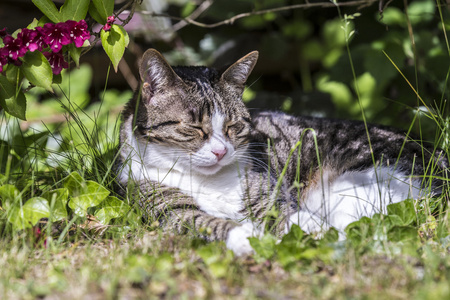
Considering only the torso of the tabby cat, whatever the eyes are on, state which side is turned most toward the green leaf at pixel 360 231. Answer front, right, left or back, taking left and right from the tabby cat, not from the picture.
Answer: left

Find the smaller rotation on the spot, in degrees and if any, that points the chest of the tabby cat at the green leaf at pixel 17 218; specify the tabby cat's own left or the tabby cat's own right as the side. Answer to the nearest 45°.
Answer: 0° — it already faces it

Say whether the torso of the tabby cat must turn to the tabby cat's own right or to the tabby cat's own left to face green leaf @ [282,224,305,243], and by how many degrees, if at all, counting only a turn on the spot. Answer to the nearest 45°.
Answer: approximately 90° to the tabby cat's own left

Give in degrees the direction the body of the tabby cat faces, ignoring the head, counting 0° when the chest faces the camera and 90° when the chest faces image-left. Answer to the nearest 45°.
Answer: approximately 45°

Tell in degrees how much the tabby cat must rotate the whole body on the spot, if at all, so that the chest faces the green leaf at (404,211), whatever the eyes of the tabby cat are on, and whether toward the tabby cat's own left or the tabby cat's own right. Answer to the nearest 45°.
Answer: approximately 135° to the tabby cat's own left

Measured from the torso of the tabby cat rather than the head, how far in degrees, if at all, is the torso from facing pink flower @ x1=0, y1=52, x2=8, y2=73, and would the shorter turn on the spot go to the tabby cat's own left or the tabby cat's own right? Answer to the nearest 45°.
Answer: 0° — it already faces it
